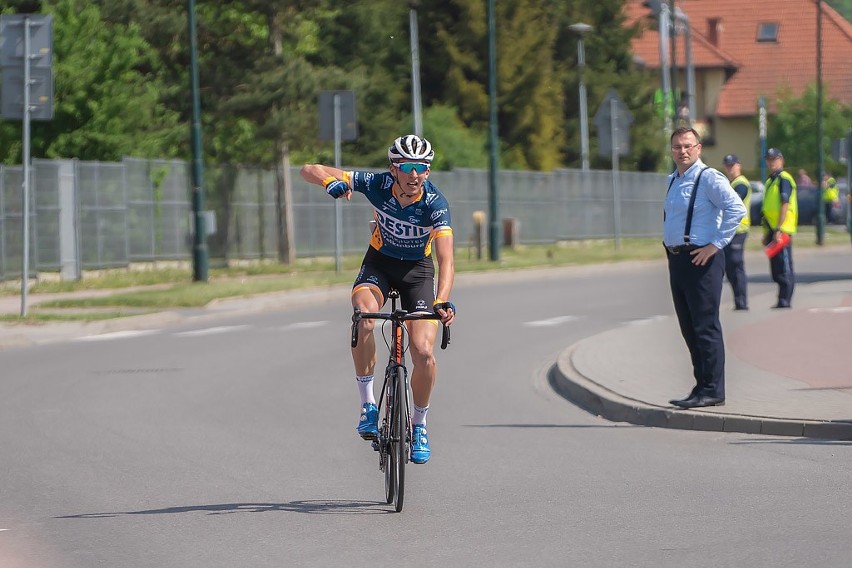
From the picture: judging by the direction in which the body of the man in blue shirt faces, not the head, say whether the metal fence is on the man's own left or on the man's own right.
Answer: on the man's own right

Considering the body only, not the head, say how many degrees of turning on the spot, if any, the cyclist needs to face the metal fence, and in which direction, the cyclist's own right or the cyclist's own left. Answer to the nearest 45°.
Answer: approximately 180°

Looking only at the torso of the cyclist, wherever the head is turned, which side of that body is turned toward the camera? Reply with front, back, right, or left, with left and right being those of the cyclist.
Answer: front

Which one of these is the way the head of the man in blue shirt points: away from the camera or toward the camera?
toward the camera

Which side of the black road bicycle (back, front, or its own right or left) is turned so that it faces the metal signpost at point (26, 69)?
back

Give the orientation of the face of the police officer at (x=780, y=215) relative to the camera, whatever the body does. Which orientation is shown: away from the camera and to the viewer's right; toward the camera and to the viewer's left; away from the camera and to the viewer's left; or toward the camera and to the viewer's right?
toward the camera and to the viewer's left

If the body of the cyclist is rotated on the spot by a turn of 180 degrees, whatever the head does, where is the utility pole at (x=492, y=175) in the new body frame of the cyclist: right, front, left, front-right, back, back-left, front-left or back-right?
front

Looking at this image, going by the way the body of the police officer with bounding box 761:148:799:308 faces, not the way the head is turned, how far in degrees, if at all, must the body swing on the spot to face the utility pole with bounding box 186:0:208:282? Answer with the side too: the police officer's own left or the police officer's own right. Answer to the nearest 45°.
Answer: approximately 90° to the police officer's own right

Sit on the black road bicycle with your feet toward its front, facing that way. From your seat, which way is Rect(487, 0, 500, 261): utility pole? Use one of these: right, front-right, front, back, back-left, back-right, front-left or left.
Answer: back

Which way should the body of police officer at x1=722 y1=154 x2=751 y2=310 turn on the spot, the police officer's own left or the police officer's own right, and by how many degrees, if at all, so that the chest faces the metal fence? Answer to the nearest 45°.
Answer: approximately 45° to the police officer's own right
